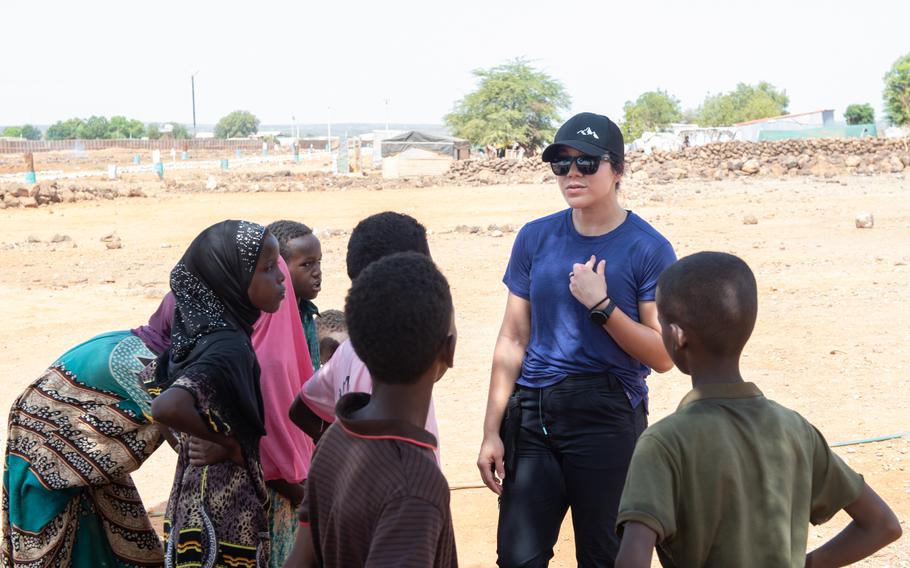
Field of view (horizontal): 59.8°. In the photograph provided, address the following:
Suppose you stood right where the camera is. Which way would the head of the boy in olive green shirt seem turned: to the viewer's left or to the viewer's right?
to the viewer's left

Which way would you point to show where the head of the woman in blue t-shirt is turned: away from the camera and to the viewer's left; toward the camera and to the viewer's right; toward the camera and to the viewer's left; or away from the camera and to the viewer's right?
toward the camera and to the viewer's left

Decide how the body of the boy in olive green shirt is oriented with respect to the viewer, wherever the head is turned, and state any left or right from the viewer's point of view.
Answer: facing away from the viewer and to the left of the viewer

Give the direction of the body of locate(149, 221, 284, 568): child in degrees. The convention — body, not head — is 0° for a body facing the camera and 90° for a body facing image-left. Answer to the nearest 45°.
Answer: approximately 270°

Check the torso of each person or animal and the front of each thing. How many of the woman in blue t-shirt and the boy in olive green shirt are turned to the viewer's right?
0

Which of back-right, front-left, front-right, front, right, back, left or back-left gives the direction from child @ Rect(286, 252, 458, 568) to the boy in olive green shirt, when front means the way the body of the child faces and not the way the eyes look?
front-right

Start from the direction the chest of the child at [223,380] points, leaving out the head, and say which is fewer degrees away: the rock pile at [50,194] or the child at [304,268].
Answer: the child

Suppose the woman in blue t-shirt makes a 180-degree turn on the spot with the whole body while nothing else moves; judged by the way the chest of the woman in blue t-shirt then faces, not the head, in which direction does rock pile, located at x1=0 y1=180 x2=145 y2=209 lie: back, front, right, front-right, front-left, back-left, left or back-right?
left

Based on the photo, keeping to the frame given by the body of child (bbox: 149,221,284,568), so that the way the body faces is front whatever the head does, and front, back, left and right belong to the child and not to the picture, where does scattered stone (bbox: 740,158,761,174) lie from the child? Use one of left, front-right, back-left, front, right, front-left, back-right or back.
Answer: front-left

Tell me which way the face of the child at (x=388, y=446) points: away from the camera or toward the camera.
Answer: away from the camera

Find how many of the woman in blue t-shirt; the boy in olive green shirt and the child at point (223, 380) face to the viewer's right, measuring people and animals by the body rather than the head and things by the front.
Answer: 1

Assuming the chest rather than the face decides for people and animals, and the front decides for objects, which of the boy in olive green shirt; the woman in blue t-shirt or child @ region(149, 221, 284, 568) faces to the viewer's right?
the child

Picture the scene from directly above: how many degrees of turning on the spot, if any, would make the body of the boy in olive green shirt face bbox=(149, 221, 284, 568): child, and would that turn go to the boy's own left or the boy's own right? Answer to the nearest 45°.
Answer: approximately 45° to the boy's own left

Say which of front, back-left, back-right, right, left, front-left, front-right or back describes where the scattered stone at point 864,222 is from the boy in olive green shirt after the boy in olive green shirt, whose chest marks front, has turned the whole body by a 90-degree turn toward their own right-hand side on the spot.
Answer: front-left

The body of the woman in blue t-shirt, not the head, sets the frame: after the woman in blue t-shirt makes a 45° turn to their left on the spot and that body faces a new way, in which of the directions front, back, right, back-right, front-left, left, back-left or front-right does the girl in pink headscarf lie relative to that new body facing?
right

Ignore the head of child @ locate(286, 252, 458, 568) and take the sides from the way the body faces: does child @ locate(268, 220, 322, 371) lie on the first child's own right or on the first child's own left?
on the first child's own left

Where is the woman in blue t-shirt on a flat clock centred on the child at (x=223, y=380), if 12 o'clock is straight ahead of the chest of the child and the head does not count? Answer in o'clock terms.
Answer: The woman in blue t-shirt is roughly at 12 o'clock from the child.
